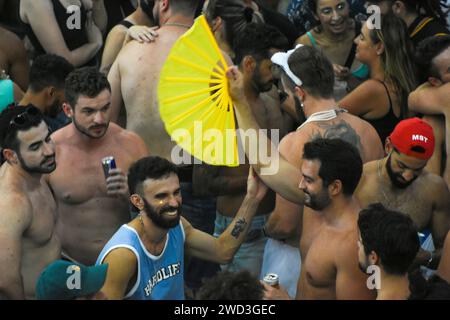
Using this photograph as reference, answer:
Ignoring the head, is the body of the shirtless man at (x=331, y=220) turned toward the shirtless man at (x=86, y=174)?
no

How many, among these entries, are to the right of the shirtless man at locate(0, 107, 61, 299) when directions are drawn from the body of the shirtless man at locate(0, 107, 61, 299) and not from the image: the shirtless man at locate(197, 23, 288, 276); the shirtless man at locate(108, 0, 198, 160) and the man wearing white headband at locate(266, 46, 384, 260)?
0

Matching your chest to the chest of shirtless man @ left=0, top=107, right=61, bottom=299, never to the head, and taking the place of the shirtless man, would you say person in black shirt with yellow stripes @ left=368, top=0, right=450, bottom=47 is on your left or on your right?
on your left

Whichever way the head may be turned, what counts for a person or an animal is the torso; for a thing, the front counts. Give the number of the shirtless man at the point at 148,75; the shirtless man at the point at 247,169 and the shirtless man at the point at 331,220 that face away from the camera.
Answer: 1

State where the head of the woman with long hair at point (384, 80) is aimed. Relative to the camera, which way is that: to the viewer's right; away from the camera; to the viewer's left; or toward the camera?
to the viewer's left

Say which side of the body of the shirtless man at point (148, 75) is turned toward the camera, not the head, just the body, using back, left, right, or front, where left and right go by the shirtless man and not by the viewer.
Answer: back

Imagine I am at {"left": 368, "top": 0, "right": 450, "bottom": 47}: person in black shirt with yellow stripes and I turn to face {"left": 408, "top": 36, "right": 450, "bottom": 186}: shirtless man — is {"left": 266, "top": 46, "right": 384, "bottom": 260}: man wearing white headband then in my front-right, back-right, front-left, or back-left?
front-right

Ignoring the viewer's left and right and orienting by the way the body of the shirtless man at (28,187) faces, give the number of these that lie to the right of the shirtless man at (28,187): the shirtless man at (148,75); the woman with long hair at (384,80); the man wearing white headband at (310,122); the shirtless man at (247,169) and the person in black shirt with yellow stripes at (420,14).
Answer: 0

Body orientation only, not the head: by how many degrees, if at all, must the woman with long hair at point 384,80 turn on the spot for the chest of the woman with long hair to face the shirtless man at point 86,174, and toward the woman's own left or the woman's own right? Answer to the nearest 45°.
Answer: approximately 90° to the woman's own left

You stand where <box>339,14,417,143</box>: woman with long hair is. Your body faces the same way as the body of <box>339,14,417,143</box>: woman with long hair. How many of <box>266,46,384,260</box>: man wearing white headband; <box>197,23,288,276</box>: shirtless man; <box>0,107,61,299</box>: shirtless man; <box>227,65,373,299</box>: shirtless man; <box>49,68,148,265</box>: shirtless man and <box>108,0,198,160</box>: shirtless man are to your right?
0

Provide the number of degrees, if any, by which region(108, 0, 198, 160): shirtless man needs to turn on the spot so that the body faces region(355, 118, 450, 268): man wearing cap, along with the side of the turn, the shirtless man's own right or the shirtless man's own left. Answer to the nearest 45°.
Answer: approximately 135° to the shirtless man's own right

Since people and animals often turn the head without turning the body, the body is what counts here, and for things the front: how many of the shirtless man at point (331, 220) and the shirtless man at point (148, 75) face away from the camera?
1
